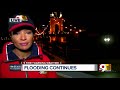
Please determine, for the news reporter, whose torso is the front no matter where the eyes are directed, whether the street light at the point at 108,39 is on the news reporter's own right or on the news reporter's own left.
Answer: on the news reporter's own left

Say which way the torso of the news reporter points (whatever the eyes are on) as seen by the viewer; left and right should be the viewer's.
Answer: facing the viewer
